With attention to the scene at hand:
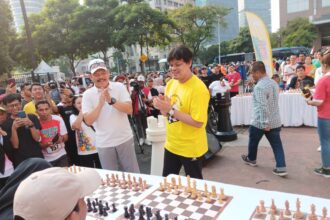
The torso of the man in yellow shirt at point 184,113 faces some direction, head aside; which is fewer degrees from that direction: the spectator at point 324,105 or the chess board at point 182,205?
the chess board

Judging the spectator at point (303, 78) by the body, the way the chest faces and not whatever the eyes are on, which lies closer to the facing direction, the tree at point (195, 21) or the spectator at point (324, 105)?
the spectator

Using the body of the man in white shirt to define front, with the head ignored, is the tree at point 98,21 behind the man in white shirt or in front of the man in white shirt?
behind

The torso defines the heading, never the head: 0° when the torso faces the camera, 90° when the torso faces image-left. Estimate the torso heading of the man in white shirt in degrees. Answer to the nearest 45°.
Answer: approximately 0°

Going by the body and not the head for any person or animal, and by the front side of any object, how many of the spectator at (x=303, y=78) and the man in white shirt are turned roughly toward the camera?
2

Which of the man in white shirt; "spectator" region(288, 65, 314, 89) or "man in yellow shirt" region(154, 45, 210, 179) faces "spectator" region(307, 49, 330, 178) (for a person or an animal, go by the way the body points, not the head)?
"spectator" region(288, 65, 314, 89)

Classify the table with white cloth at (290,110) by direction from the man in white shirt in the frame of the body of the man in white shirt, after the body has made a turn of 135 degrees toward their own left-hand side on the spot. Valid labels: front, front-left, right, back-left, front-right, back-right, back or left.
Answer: front

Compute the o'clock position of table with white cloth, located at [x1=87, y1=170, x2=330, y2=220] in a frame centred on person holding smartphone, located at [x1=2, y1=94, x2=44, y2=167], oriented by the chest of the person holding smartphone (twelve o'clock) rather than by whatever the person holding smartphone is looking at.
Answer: The table with white cloth is roughly at 11 o'clock from the person holding smartphone.

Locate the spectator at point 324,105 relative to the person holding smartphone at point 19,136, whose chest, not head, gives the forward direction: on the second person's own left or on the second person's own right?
on the second person's own left

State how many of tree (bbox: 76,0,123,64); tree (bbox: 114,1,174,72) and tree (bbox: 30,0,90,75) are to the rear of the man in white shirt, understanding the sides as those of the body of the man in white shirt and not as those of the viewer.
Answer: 3

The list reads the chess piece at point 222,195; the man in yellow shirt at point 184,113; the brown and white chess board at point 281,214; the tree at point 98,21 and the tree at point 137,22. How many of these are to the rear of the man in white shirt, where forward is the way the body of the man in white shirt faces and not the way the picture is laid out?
2

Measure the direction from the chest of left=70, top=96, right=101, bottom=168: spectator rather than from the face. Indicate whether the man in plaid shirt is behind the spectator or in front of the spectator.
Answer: in front
